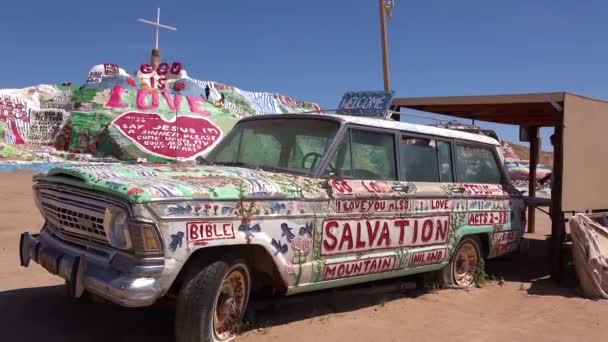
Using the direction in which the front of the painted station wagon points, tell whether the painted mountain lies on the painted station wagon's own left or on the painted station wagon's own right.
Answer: on the painted station wagon's own right

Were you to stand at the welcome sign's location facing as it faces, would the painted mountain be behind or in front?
behind

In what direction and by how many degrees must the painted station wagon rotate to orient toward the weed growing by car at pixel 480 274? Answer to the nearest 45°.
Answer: approximately 180°

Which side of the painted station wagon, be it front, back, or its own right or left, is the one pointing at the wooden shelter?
back

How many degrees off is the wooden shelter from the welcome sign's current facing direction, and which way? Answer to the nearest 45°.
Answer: approximately 135° to its left

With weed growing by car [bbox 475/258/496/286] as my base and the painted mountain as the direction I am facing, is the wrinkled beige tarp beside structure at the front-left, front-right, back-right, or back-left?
back-right

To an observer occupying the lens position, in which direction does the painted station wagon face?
facing the viewer and to the left of the viewer

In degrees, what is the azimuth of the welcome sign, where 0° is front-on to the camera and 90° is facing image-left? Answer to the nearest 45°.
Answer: approximately 0°

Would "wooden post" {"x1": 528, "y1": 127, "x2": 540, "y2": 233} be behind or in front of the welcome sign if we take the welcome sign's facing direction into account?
behind

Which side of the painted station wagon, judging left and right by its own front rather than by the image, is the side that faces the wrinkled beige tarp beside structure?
back
